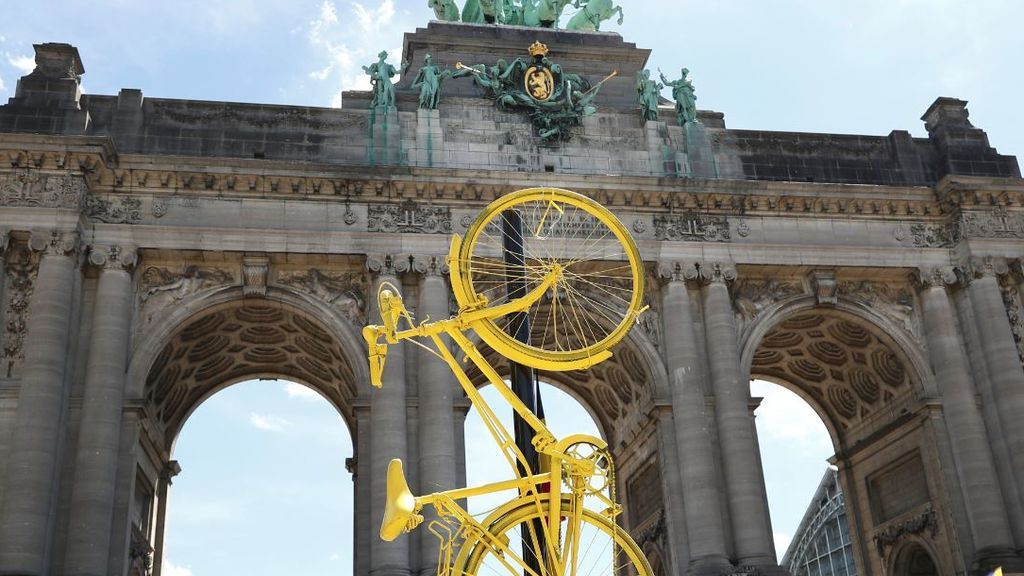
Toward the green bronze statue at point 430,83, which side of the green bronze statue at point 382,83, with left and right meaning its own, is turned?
left

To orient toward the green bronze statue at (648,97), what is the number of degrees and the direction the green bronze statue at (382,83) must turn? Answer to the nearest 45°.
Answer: approximately 90° to its left

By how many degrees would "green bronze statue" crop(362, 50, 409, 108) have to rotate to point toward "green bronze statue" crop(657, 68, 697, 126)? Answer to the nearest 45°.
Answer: approximately 90° to its left

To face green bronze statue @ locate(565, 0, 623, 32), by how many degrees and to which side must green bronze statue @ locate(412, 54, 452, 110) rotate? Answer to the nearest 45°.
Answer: approximately 135° to its left

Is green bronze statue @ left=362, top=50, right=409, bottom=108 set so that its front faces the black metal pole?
yes

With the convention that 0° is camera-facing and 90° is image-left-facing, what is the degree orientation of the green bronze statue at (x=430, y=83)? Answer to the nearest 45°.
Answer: approximately 0°
